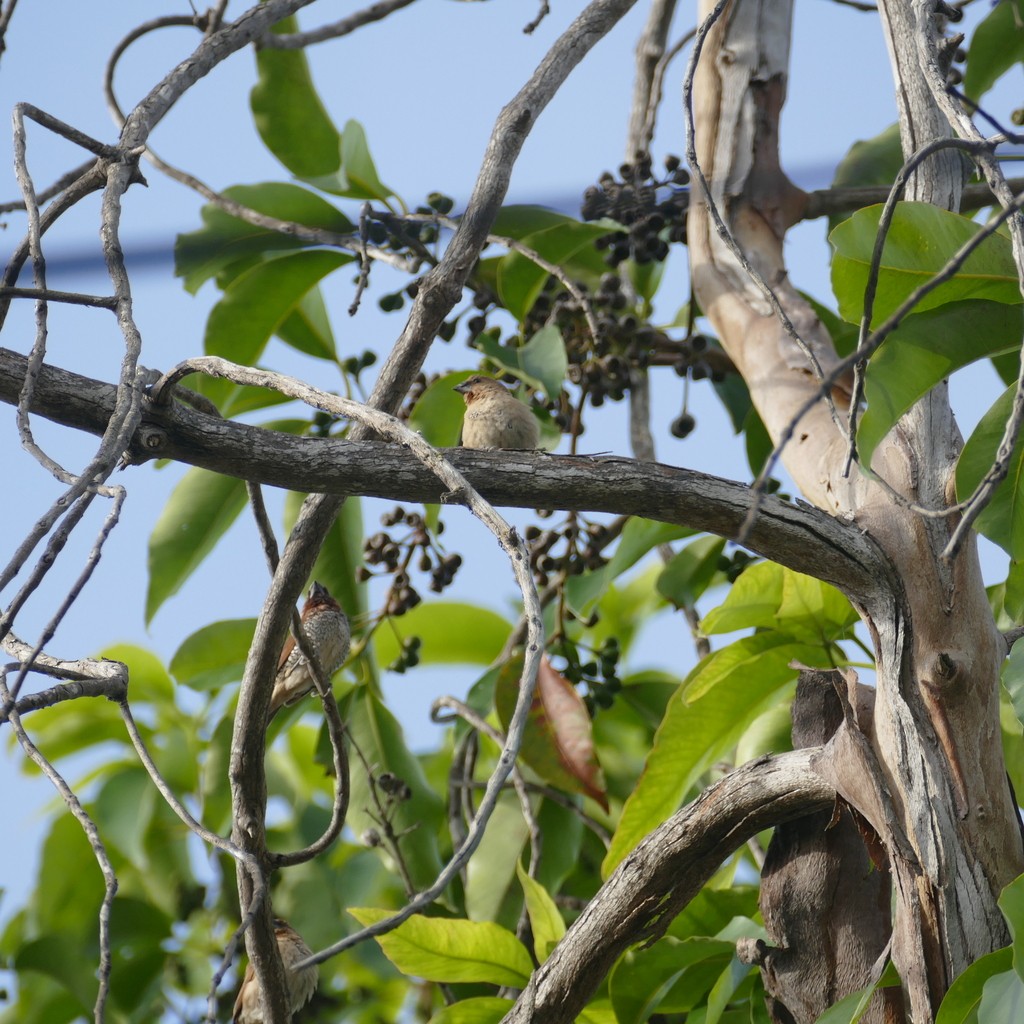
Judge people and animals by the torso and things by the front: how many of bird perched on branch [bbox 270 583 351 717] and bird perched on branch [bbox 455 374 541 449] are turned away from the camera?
0

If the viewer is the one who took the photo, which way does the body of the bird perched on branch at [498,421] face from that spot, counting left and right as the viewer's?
facing the viewer and to the left of the viewer

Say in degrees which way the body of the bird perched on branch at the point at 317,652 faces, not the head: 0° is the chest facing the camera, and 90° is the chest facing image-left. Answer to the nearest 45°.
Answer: approximately 315°
